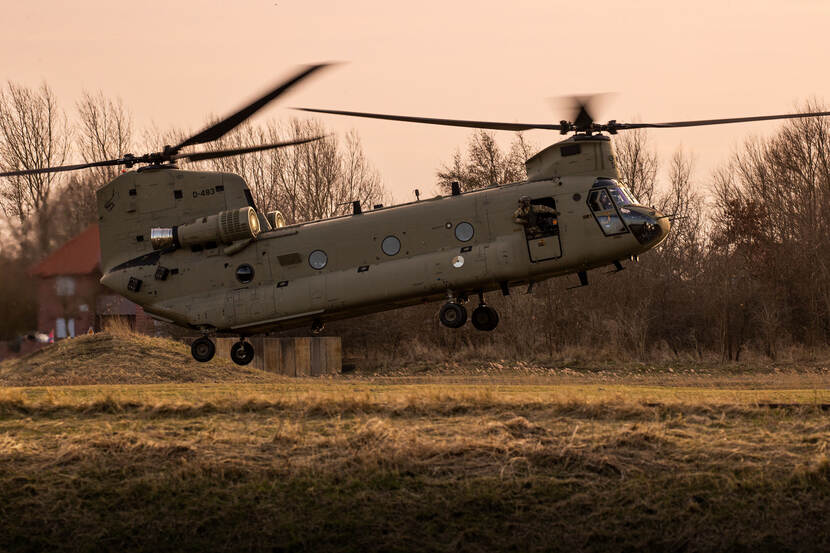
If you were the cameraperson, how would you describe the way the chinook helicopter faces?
facing to the right of the viewer

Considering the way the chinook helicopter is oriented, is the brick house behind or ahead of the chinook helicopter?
behind
